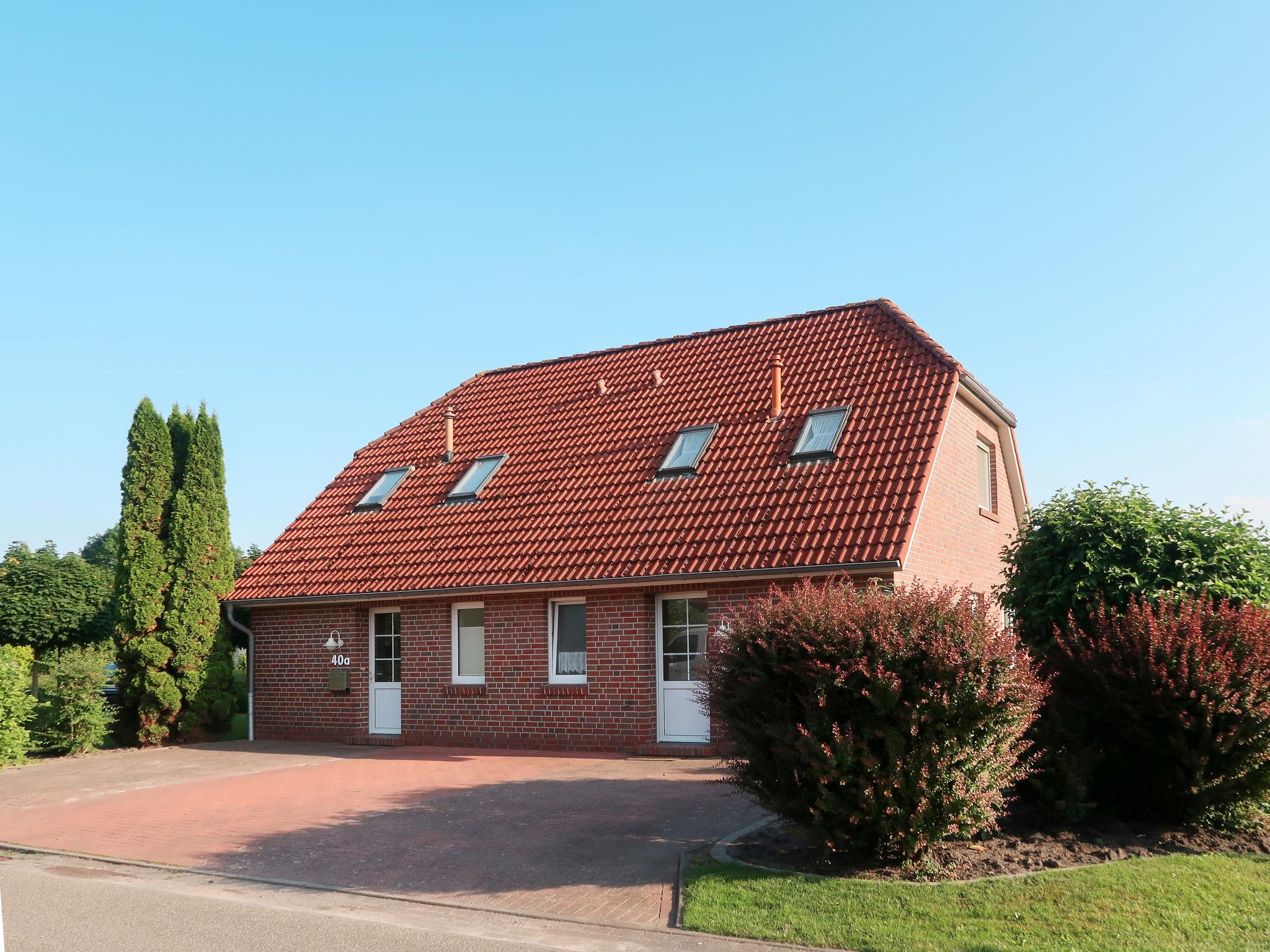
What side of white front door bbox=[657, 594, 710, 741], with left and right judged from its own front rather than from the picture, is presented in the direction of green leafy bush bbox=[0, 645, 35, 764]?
right

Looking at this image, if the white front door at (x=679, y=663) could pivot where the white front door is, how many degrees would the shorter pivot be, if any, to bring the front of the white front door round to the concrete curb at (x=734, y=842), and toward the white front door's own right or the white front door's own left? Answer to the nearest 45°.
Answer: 0° — it already faces it

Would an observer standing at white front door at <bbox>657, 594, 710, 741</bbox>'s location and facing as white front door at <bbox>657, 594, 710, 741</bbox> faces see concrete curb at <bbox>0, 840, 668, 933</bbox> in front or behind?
in front

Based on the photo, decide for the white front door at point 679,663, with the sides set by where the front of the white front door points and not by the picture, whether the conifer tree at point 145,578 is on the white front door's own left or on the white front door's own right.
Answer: on the white front door's own right

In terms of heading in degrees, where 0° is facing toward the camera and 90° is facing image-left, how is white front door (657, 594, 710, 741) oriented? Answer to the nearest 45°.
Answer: approximately 0°

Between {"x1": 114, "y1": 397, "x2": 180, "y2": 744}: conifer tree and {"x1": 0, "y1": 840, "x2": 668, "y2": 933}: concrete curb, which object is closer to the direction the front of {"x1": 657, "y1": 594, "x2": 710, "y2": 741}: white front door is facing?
the concrete curb

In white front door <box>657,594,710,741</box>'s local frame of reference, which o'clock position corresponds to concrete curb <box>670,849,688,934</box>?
The concrete curb is roughly at 12 o'clock from the white front door.
